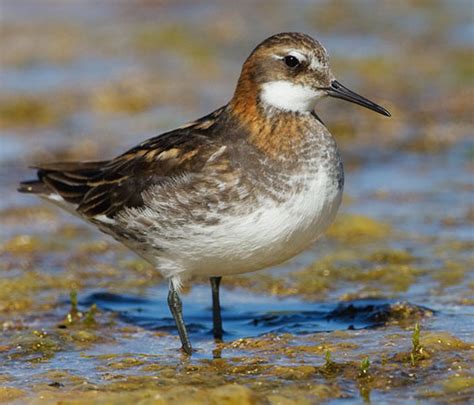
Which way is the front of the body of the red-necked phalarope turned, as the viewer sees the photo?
to the viewer's right
